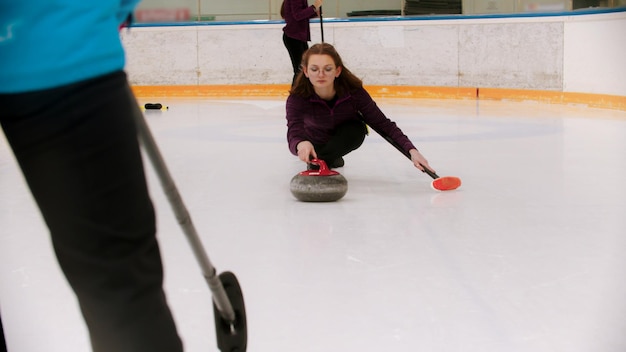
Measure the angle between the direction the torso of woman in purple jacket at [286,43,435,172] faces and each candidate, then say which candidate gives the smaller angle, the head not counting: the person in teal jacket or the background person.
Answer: the person in teal jacket

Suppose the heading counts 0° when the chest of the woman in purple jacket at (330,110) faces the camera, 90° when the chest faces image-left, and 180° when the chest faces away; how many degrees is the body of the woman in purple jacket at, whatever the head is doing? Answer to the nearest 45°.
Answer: approximately 0°

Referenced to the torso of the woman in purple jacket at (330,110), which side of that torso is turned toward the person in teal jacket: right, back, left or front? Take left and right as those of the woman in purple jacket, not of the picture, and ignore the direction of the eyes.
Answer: front

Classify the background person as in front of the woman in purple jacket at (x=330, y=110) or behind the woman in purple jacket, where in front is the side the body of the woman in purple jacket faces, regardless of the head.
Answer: behind
